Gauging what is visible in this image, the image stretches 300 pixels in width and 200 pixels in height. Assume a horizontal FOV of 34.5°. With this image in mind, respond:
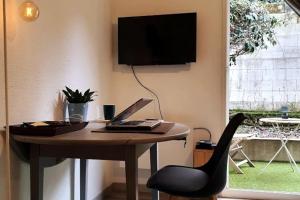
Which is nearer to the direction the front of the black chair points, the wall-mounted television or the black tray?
the black tray

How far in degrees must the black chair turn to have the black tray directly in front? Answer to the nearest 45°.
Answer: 0° — it already faces it

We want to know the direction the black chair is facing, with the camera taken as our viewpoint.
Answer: facing to the left of the viewer

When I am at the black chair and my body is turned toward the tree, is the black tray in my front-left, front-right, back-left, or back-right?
back-left

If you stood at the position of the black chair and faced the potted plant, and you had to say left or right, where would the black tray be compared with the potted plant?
left

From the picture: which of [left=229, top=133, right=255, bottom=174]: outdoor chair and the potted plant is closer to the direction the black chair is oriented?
the potted plant

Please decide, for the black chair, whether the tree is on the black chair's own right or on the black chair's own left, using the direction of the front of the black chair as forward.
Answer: on the black chair's own right

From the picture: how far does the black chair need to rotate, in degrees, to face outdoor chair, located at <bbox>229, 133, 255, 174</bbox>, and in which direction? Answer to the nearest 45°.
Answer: approximately 90° to its right
